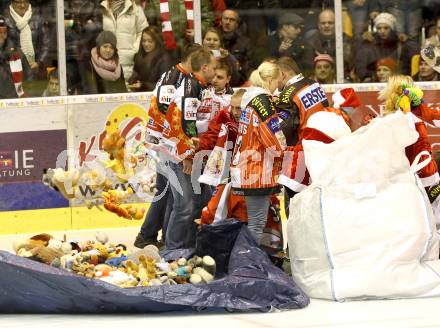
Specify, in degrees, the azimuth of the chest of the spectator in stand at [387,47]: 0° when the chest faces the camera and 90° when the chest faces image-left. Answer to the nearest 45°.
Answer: approximately 0°

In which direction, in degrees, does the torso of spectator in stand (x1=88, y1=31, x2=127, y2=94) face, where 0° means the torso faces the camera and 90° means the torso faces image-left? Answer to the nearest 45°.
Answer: approximately 0°

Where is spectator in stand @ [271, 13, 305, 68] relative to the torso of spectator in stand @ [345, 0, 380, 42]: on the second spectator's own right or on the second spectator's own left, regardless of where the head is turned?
on the second spectator's own right

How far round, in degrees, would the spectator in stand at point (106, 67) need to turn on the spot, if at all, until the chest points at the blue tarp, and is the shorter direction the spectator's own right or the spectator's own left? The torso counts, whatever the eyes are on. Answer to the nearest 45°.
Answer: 0° — they already face it

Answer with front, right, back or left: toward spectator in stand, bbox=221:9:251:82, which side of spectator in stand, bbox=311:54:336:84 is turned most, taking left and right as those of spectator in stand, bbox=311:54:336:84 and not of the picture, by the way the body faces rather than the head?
right

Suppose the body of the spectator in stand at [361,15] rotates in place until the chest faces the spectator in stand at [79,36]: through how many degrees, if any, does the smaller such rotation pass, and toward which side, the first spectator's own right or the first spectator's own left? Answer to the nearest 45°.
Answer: approximately 90° to the first spectator's own right
